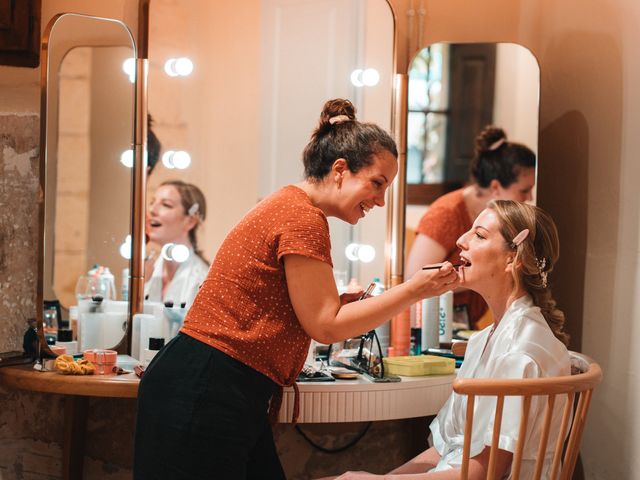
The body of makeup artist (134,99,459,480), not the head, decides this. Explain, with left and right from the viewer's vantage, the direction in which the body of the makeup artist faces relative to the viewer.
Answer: facing to the right of the viewer

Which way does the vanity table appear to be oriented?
toward the camera

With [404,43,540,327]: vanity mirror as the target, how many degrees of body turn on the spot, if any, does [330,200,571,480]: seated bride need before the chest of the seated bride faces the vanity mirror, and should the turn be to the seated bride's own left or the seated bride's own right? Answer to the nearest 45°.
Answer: approximately 90° to the seated bride's own right

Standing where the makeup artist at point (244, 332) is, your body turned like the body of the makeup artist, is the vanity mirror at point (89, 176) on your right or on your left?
on your left

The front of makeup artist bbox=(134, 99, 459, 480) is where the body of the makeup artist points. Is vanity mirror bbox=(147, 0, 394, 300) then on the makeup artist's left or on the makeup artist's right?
on the makeup artist's left

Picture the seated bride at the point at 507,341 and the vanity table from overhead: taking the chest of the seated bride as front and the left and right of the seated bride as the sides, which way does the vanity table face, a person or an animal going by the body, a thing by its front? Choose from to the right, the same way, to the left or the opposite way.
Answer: to the left

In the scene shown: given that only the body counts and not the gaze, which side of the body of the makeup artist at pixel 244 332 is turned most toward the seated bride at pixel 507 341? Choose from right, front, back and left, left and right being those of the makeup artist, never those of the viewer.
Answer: front

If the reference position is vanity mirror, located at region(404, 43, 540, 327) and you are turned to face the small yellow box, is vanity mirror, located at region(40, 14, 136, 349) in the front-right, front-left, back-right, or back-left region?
front-right

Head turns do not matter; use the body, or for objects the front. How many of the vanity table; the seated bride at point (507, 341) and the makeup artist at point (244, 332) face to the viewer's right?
1

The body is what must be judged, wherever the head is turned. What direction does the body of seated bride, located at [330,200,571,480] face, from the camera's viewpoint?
to the viewer's left

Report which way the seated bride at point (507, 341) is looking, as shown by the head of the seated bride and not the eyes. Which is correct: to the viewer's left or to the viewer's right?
to the viewer's left

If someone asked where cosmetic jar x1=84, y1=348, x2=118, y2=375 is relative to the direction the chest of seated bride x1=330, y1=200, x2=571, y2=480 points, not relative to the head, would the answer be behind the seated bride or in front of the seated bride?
in front

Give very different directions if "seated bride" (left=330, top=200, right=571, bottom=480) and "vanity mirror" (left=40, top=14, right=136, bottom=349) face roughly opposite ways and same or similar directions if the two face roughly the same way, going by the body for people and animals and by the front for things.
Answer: very different directions

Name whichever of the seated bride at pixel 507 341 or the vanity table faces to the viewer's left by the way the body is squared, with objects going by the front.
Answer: the seated bride
